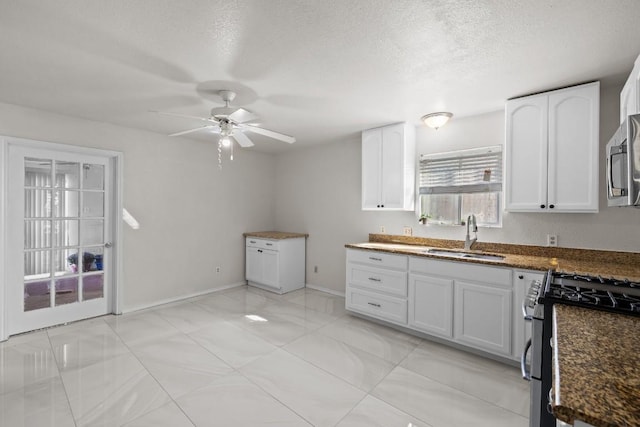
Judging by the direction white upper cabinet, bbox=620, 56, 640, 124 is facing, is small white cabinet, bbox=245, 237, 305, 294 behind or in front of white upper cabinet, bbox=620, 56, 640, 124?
in front

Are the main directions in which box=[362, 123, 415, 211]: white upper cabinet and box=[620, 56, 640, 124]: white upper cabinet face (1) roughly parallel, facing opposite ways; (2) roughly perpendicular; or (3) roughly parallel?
roughly perpendicular

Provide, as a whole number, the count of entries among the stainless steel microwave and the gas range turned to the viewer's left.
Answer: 2

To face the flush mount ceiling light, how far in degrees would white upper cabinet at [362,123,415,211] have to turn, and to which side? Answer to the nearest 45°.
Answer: approximately 90° to its left

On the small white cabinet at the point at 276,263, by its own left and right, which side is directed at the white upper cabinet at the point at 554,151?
left

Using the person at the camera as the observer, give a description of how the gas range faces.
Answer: facing to the left of the viewer

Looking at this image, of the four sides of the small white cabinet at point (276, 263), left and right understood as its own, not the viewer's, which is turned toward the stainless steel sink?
left

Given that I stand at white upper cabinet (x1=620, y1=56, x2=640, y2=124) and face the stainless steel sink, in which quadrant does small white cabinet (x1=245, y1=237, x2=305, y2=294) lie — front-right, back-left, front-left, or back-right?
front-left

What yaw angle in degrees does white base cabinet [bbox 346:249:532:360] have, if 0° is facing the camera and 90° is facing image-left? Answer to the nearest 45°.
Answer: approximately 45°

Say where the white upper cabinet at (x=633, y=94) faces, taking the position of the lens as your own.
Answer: facing to the left of the viewer

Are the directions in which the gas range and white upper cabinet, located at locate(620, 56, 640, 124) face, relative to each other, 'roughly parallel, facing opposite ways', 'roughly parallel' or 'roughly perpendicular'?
roughly parallel
